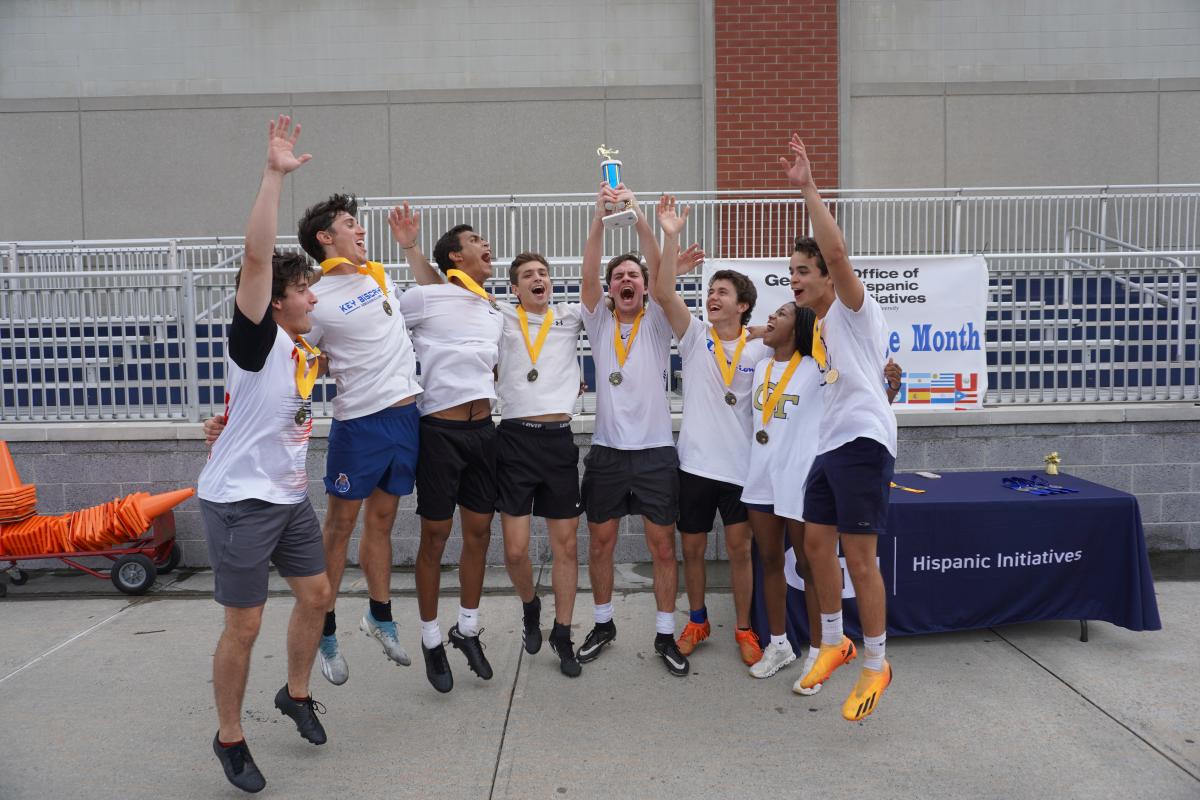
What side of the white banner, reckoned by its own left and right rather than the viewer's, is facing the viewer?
front

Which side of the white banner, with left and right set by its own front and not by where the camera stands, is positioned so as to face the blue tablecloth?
front
